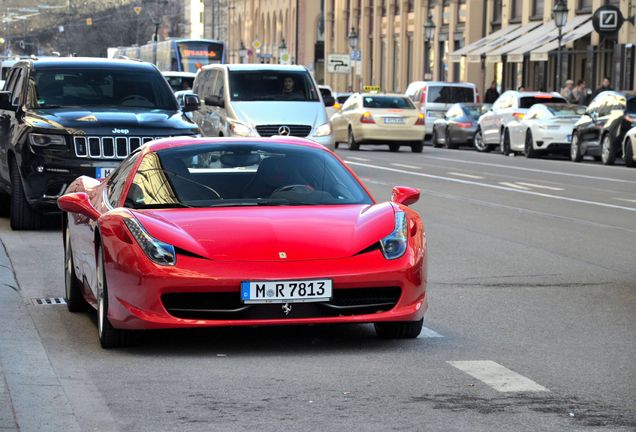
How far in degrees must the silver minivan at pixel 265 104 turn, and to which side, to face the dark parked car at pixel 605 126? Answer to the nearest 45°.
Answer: approximately 135° to its left

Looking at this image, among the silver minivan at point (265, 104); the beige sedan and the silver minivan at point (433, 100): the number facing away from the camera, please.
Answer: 2

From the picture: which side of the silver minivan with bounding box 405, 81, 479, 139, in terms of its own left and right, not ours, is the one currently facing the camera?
back

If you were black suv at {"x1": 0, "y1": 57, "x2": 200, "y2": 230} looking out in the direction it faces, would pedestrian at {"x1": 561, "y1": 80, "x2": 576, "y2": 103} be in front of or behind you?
behind

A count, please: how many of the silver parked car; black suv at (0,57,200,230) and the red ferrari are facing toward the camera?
2

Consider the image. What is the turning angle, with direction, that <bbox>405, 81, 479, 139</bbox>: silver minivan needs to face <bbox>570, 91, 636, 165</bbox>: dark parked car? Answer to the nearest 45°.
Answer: approximately 180°

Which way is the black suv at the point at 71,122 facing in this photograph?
toward the camera

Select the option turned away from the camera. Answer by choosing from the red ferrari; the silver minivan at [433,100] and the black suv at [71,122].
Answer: the silver minivan

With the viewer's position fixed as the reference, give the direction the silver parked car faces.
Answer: facing away from the viewer and to the left of the viewer

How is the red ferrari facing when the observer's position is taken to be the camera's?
facing the viewer

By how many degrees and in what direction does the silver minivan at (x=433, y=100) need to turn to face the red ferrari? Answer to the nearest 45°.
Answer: approximately 180°

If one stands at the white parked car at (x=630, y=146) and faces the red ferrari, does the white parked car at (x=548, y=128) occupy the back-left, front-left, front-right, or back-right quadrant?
back-right

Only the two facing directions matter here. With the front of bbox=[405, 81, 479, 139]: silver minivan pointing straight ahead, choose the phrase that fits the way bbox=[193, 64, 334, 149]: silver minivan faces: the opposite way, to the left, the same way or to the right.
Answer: the opposite way

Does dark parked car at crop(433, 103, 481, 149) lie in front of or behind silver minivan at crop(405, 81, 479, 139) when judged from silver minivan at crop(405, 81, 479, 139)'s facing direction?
behind

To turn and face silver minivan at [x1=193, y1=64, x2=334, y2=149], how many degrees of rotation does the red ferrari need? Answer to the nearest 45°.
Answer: approximately 180°

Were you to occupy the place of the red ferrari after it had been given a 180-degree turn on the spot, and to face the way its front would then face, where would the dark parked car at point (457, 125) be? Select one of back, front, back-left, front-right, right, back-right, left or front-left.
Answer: front

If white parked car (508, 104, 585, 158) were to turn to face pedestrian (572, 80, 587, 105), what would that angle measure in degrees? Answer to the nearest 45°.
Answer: approximately 45° to its right

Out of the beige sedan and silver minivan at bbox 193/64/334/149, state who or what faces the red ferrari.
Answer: the silver minivan

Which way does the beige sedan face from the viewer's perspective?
away from the camera
